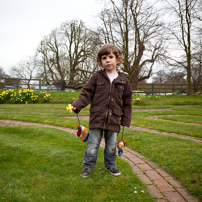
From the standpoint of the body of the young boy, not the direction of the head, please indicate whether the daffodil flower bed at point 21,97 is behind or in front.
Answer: behind

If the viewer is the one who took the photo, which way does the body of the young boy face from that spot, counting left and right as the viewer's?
facing the viewer
